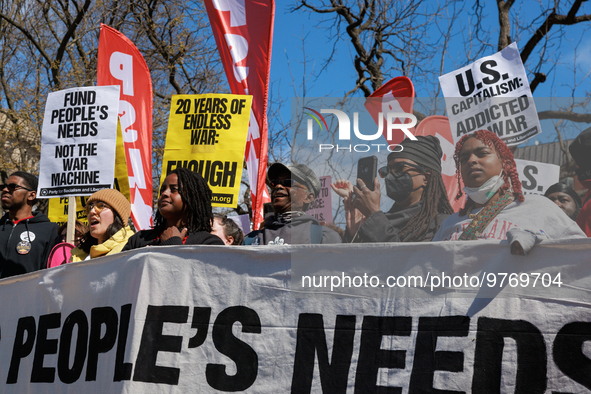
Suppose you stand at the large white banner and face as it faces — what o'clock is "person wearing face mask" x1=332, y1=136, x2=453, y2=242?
The person wearing face mask is roughly at 7 o'clock from the large white banner.

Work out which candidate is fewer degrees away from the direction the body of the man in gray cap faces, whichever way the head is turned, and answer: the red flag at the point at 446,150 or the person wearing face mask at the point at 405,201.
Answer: the person wearing face mask

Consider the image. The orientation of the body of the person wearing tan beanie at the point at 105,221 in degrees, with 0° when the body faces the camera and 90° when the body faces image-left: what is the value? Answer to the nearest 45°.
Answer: approximately 45°

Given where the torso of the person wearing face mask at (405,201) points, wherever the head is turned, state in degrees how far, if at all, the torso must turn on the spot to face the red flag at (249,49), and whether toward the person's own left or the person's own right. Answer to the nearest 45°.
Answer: approximately 45° to the person's own right

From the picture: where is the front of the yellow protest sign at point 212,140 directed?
toward the camera

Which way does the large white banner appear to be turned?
toward the camera

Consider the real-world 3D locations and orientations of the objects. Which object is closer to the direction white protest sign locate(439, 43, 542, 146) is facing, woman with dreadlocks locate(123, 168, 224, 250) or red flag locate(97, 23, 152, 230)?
the woman with dreadlocks

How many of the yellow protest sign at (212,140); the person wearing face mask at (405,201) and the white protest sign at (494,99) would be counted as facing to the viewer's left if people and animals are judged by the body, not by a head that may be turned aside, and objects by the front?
1
